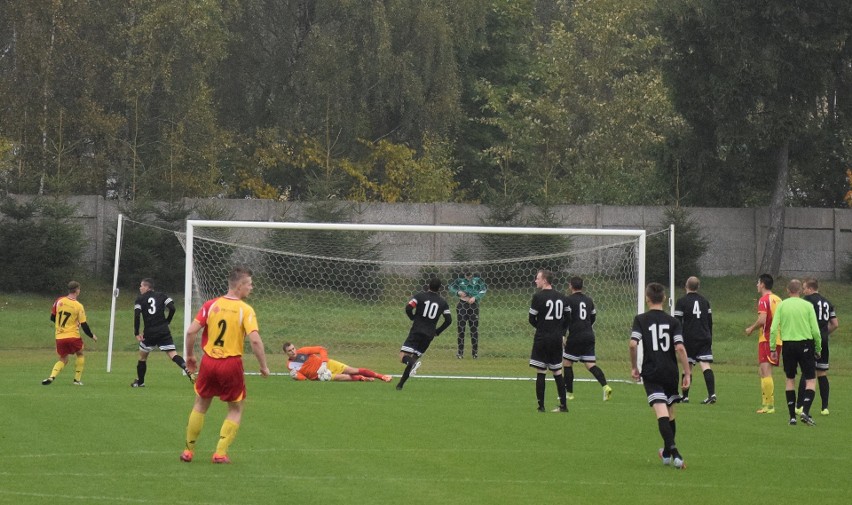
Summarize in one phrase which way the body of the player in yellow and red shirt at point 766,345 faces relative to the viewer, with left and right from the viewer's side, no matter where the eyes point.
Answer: facing to the left of the viewer

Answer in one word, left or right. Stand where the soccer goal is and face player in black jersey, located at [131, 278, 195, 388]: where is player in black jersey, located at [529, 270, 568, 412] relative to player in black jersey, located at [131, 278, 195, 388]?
left

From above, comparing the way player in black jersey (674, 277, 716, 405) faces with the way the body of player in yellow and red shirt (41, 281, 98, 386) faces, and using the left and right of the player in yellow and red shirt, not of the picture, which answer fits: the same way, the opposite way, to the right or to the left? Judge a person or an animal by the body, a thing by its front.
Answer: the same way

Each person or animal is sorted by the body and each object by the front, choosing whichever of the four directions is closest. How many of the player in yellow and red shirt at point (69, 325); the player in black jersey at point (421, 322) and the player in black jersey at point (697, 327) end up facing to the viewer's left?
0

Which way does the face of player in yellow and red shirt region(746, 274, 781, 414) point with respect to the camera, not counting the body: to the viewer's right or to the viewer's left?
to the viewer's left

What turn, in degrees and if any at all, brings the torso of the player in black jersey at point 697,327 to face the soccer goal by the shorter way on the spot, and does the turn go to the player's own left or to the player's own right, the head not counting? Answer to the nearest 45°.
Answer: approximately 45° to the player's own left

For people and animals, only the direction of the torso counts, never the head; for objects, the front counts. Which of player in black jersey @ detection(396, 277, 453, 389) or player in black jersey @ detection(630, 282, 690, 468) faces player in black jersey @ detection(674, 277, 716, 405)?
player in black jersey @ detection(630, 282, 690, 468)

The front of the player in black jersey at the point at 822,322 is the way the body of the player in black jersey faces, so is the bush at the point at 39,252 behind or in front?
in front

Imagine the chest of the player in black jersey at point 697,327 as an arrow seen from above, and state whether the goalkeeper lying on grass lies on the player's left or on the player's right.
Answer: on the player's left

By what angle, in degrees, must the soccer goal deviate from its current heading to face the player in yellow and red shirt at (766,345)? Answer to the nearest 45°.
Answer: approximately 45° to its left

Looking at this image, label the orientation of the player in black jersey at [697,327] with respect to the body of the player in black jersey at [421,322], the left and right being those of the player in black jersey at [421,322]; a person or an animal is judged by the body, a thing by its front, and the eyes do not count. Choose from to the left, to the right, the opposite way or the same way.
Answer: the same way

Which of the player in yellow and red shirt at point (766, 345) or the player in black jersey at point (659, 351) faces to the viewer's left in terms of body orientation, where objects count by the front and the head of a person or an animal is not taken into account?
the player in yellow and red shirt

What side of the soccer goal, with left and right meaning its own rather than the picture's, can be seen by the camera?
front

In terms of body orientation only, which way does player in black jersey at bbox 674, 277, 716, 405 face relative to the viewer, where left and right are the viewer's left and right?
facing away from the viewer

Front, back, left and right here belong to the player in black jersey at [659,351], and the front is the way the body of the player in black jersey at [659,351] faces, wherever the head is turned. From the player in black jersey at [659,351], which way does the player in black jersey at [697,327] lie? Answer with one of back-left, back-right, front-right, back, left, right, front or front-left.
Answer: front

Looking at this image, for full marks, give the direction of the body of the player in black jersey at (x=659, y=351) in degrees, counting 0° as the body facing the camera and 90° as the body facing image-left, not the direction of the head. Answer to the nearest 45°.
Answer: approximately 180°

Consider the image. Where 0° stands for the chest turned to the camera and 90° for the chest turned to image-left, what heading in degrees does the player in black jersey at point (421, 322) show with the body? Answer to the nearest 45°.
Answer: approximately 180°

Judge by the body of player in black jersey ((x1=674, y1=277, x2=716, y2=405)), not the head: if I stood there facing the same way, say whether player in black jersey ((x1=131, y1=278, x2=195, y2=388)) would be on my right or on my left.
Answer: on my left

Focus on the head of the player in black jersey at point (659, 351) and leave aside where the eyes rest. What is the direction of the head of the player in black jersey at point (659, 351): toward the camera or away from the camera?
away from the camera
